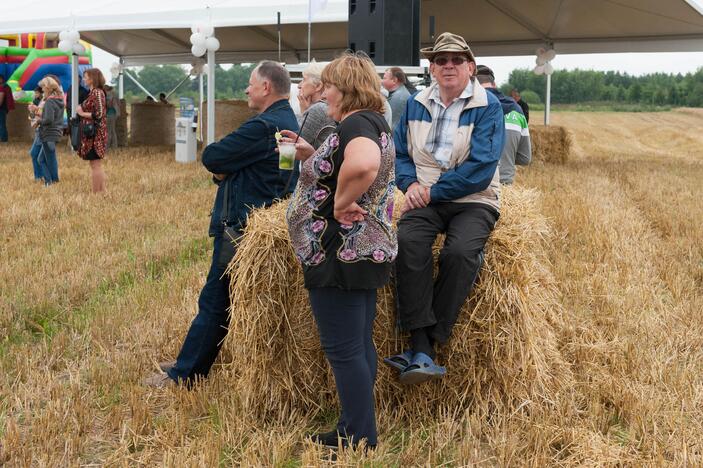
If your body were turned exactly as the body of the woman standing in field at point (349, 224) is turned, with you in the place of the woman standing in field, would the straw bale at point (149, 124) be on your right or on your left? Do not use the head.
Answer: on your right

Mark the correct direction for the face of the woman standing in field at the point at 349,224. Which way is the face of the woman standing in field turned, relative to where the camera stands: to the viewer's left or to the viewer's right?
to the viewer's left

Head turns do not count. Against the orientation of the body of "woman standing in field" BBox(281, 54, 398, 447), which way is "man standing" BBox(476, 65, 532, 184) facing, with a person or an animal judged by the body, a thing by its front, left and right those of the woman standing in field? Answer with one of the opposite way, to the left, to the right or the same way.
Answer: to the right

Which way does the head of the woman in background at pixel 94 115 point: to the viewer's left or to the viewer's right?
to the viewer's left

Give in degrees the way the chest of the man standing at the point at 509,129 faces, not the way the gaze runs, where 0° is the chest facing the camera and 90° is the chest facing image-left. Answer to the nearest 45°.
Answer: approximately 180°

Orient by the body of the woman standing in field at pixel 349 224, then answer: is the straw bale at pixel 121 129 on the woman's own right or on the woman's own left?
on the woman's own right

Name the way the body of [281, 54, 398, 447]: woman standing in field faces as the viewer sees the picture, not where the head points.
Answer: to the viewer's left
